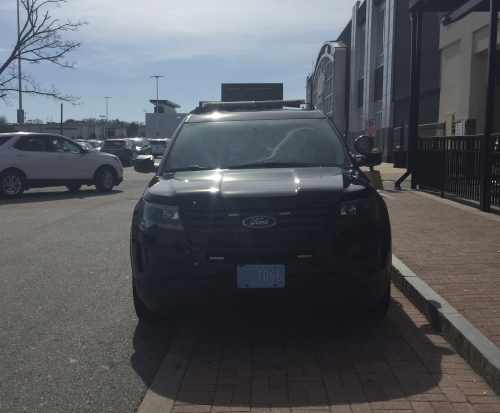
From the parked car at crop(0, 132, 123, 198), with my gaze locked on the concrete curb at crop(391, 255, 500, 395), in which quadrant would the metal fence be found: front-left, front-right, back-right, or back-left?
front-left

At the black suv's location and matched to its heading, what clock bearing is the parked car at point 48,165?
The parked car is roughly at 5 o'clock from the black suv.

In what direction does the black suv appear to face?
toward the camera

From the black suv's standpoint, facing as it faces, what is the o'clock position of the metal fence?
The metal fence is roughly at 7 o'clock from the black suv.

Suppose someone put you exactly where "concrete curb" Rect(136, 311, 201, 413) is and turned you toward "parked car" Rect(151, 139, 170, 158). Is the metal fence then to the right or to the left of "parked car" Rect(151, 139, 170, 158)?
right

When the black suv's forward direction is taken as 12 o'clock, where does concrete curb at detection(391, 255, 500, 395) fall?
The concrete curb is roughly at 11 o'clock from the black suv.
